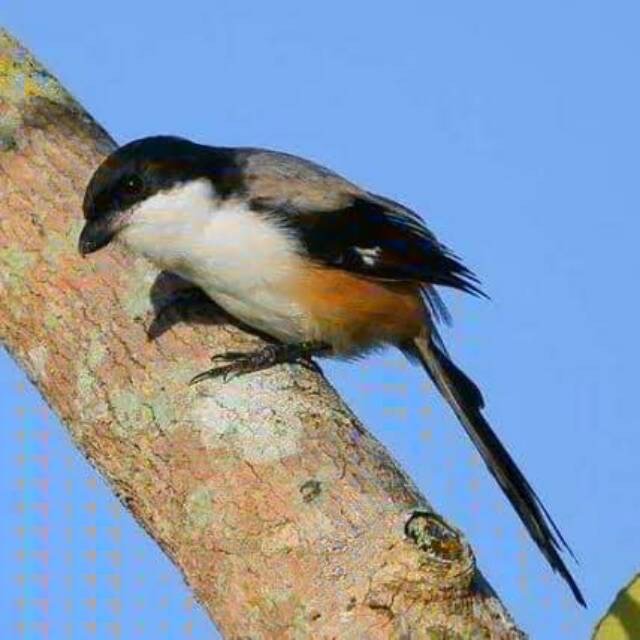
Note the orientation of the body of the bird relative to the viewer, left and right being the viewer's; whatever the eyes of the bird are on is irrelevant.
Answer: facing to the left of the viewer
